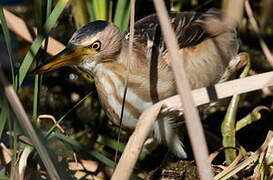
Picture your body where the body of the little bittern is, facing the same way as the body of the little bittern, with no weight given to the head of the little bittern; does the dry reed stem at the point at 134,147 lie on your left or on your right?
on your left

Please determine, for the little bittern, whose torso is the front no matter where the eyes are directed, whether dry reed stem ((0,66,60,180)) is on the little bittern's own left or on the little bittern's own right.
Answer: on the little bittern's own left

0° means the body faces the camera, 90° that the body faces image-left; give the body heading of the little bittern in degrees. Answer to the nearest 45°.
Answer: approximately 90°

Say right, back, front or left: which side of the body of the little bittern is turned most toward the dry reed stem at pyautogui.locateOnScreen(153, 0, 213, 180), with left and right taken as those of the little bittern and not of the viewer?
left
